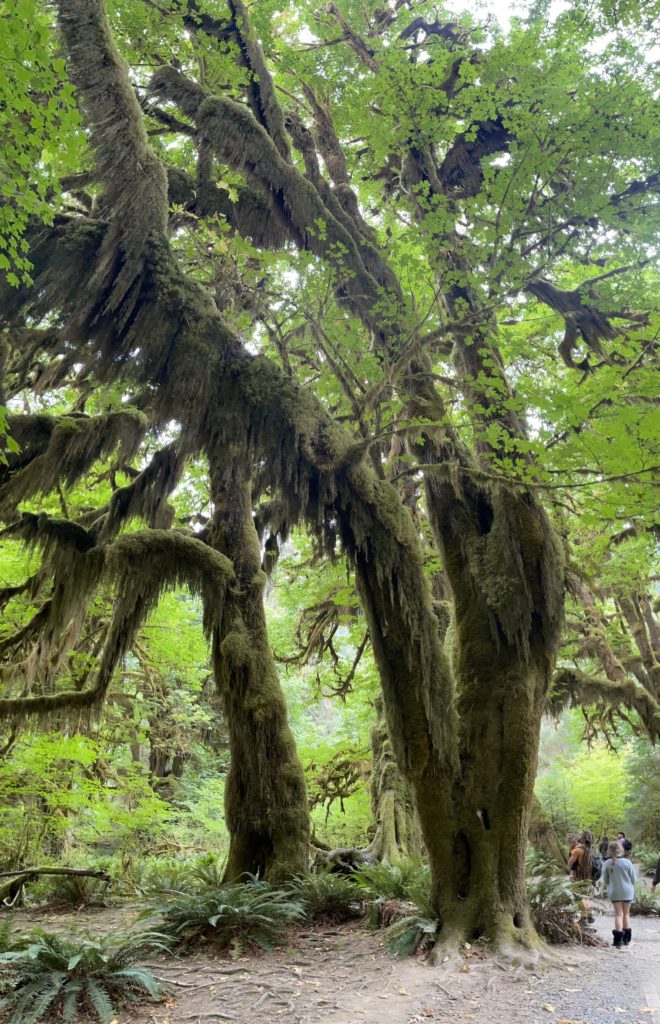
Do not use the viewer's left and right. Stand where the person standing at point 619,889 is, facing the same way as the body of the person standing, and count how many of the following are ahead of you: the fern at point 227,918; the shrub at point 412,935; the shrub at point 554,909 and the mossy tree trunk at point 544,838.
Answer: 1

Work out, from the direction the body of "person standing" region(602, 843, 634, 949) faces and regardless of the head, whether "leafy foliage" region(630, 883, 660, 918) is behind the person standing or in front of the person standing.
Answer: in front

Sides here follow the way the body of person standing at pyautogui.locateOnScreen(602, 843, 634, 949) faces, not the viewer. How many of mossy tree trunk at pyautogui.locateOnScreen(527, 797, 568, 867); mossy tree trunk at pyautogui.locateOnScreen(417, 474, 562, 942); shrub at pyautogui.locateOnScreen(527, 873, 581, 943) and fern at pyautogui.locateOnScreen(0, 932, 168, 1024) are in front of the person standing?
1

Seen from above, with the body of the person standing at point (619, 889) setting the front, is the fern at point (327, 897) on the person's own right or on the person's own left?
on the person's own left

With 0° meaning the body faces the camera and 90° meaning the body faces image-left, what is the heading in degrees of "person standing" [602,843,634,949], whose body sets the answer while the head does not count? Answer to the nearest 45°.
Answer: approximately 180°

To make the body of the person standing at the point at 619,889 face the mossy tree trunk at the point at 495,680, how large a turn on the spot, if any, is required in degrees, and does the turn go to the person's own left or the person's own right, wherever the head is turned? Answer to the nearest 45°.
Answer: approximately 135° to the person's own left

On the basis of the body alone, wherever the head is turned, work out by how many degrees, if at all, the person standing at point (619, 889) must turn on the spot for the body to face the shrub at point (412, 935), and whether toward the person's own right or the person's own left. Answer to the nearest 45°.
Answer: approximately 135° to the person's own left

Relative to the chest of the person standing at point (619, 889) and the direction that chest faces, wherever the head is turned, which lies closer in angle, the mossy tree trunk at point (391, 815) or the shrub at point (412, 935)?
the mossy tree trunk

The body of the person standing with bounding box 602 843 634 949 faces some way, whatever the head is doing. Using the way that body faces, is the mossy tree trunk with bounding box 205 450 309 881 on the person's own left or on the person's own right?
on the person's own left

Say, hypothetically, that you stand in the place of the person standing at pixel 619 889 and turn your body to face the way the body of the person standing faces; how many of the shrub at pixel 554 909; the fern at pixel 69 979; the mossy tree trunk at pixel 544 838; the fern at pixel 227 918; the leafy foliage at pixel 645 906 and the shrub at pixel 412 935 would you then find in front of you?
2

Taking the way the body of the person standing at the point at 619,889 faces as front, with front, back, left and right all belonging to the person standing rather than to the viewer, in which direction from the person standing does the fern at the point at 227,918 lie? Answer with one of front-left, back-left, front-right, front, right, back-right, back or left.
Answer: back-left
